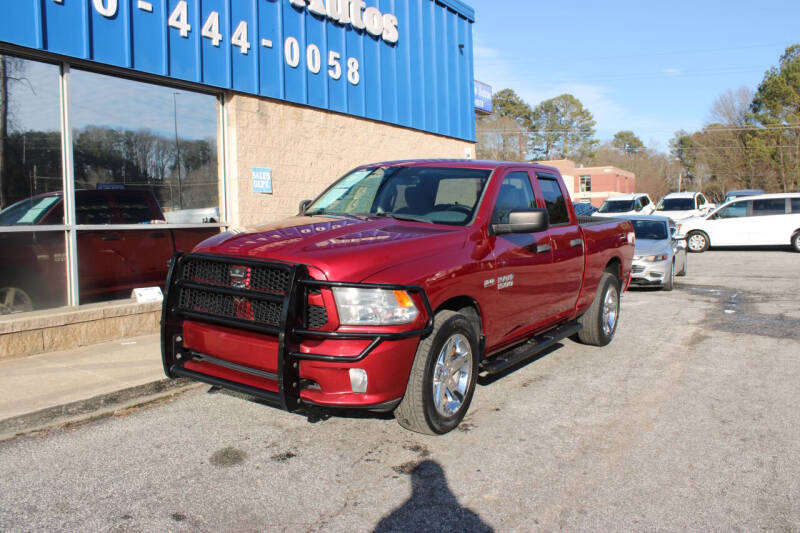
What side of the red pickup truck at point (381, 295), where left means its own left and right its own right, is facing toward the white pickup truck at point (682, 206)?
back

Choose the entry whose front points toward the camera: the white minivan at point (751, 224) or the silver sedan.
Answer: the silver sedan

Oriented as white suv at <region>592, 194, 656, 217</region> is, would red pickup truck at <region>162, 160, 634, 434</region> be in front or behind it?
in front

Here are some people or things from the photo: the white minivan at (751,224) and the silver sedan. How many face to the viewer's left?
1

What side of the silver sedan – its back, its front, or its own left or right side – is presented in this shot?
front

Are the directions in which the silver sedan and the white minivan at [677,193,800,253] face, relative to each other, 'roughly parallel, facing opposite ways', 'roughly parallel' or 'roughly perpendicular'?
roughly perpendicular

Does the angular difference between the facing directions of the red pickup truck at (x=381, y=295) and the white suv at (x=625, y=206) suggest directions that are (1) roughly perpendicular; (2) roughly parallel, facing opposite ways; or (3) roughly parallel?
roughly parallel

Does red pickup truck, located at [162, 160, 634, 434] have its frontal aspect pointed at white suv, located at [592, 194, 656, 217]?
no

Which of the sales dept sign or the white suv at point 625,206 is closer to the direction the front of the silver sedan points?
the sales dept sign

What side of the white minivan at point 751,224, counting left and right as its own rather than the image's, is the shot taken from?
left

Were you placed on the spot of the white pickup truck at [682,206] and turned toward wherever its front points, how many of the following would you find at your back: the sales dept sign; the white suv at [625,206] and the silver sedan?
0

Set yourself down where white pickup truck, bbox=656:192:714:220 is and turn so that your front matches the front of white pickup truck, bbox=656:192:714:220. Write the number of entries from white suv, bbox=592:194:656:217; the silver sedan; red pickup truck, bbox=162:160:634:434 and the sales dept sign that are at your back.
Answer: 0

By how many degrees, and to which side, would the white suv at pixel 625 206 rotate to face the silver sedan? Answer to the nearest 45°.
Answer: approximately 45° to its left

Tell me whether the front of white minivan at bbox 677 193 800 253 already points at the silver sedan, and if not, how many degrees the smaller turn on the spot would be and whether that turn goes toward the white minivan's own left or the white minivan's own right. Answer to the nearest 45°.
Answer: approximately 90° to the white minivan's own left

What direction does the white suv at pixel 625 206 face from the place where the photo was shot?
facing the viewer and to the left of the viewer

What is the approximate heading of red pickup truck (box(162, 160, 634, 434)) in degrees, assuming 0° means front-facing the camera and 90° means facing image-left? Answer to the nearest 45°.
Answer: approximately 45°

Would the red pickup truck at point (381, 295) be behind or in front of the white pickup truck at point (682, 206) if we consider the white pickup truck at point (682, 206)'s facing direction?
in front

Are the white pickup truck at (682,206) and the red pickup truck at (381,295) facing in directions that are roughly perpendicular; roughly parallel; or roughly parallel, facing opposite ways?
roughly parallel
